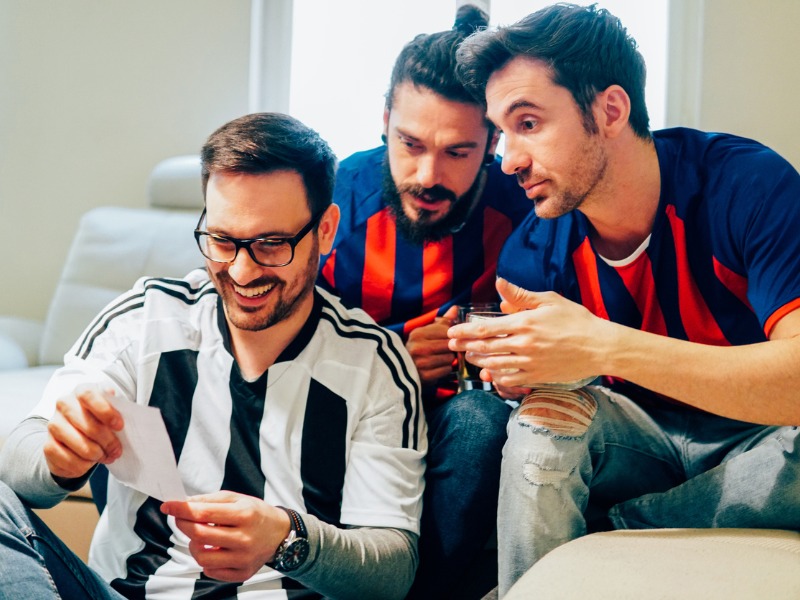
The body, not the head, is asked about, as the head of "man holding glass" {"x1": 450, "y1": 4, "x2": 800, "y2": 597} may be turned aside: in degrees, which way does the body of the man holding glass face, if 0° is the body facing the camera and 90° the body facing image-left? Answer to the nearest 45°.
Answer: approximately 45°

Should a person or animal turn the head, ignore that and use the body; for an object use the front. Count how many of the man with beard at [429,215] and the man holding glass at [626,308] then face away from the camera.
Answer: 0

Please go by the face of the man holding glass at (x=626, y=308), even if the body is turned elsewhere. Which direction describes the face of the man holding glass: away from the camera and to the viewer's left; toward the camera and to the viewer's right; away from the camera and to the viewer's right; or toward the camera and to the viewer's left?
toward the camera and to the viewer's left

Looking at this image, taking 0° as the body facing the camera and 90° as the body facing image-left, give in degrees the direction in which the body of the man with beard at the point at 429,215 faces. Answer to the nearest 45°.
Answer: approximately 0°

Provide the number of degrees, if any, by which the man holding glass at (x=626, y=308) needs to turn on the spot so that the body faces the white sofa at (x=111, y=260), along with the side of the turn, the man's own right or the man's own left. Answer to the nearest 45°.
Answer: approximately 90° to the man's own right
